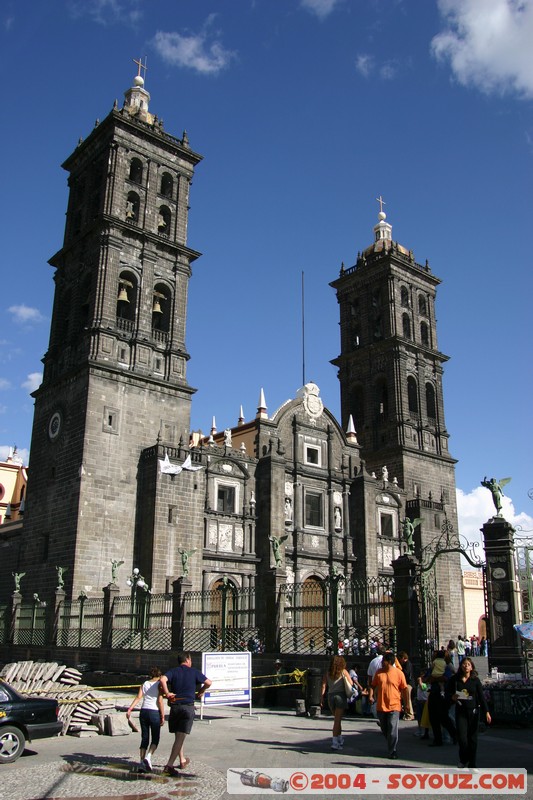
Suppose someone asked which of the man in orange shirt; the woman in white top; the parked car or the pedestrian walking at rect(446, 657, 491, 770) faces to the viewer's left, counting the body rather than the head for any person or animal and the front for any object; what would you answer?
the parked car

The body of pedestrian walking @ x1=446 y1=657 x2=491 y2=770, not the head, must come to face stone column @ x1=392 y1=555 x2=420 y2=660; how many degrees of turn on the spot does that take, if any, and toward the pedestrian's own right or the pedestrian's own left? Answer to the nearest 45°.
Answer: approximately 180°

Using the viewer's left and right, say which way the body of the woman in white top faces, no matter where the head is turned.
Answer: facing away from the viewer

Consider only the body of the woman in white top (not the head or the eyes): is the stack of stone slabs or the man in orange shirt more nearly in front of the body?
the stack of stone slabs

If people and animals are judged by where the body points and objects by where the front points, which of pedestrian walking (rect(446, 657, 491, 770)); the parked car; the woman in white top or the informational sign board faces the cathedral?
the woman in white top
